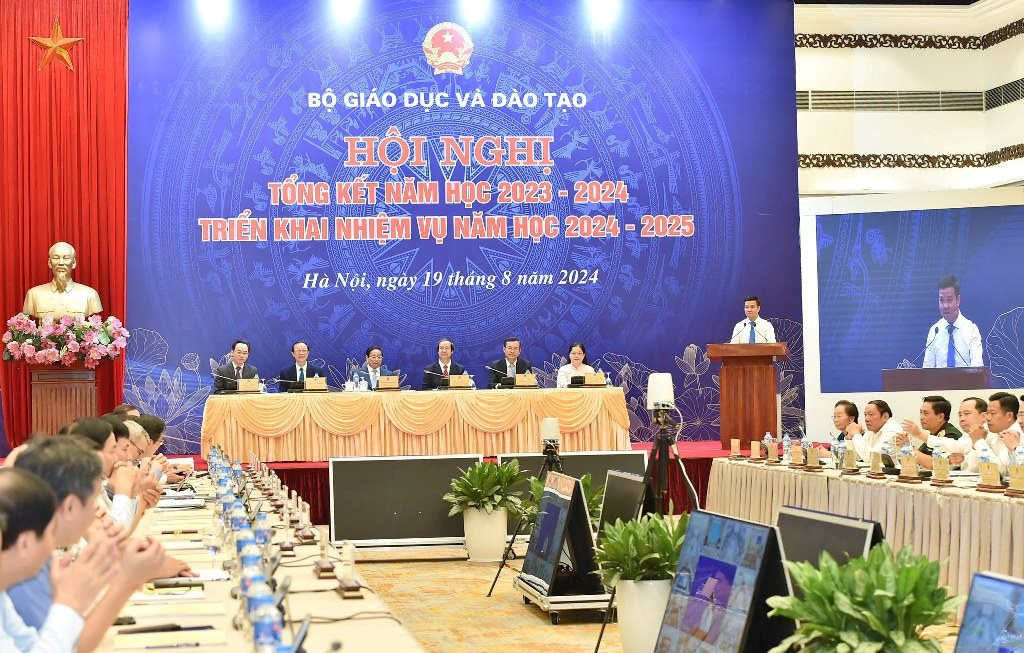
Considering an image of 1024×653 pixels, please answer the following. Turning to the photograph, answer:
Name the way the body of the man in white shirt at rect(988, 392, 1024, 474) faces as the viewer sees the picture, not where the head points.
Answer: to the viewer's left

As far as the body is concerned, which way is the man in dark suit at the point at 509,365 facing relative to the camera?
toward the camera

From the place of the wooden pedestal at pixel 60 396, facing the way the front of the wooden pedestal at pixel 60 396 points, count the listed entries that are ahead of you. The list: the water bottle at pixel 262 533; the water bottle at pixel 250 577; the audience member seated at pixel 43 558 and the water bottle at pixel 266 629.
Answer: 4

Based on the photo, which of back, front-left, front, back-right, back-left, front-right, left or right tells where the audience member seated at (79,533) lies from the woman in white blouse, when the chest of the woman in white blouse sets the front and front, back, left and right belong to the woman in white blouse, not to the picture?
front

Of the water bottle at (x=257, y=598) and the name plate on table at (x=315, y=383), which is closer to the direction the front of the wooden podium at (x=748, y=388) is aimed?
the water bottle

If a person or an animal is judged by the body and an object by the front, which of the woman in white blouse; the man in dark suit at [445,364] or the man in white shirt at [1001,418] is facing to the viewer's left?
the man in white shirt

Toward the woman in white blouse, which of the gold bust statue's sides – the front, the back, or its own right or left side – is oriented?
left

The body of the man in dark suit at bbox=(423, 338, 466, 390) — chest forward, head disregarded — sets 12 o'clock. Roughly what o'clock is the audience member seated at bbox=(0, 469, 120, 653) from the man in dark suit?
The audience member seated is roughly at 12 o'clock from the man in dark suit.

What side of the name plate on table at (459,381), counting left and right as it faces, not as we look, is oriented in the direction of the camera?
front

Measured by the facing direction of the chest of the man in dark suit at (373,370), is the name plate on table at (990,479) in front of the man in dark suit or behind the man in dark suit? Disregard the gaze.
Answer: in front

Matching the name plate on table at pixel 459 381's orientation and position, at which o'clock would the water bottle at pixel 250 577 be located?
The water bottle is roughly at 12 o'clock from the name plate on table.

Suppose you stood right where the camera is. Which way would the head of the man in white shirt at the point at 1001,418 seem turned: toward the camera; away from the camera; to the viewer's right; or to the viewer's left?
to the viewer's left

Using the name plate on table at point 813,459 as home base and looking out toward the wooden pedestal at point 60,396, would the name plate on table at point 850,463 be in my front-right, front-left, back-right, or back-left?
back-left

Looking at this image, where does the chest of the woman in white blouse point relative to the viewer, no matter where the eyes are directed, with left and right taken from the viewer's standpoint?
facing the viewer

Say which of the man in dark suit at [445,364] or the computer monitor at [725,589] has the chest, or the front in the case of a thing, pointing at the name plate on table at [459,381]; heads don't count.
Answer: the man in dark suit
